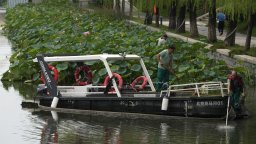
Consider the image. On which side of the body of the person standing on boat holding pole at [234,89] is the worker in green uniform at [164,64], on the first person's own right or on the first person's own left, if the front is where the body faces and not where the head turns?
on the first person's own right

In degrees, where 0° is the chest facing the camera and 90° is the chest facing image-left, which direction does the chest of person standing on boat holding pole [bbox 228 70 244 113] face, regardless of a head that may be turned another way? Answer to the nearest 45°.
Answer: approximately 45°

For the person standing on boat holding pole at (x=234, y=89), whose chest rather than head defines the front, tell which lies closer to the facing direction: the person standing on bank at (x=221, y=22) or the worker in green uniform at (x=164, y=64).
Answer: the worker in green uniform

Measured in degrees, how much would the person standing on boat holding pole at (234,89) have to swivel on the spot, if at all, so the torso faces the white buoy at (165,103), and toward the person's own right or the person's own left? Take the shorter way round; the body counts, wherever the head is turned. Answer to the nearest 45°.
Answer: approximately 45° to the person's own right

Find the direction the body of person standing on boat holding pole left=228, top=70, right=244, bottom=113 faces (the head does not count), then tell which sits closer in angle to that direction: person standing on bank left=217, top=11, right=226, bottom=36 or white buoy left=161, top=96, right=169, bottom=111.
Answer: the white buoy

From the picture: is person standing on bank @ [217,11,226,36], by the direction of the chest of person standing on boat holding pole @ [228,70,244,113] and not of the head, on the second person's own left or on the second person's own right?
on the second person's own right
